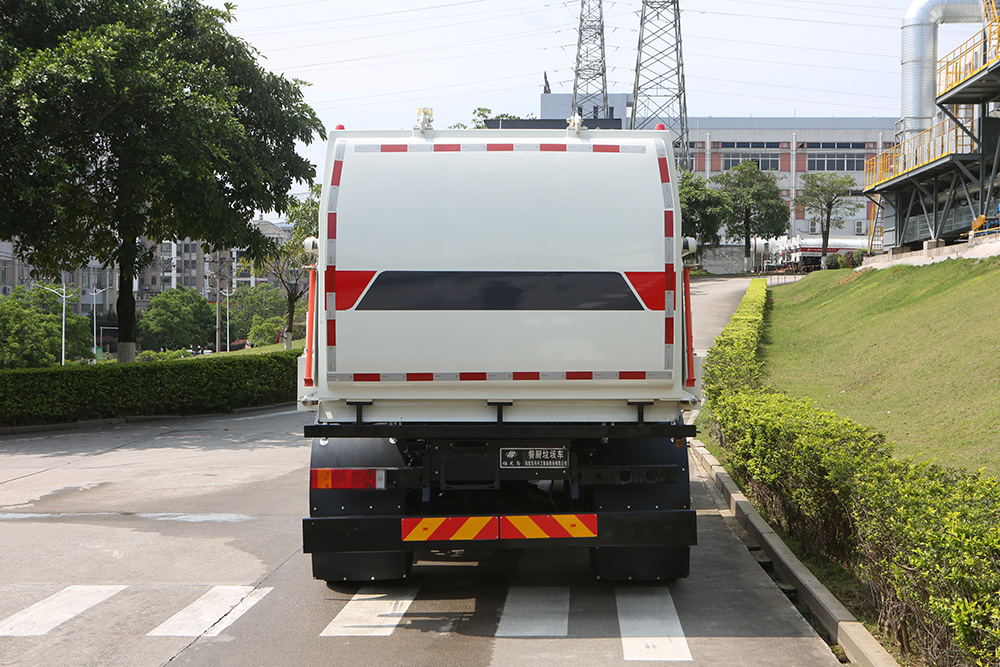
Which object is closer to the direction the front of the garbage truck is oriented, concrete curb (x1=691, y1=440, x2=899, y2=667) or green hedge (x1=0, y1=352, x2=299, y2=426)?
the green hedge

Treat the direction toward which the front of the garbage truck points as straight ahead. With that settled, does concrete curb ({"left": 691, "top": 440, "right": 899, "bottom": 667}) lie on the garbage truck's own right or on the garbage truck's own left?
on the garbage truck's own right

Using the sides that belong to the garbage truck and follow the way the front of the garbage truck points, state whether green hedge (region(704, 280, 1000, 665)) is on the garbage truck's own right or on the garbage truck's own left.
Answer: on the garbage truck's own right

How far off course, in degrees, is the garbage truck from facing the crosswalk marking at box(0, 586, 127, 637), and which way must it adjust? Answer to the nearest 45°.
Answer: approximately 90° to its left

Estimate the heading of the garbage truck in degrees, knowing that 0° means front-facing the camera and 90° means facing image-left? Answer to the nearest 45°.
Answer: approximately 180°
